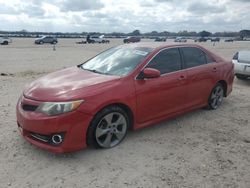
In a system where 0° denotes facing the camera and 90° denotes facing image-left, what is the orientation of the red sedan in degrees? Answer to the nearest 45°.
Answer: approximately 45°

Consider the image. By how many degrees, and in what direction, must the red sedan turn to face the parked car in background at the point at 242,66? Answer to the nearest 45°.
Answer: approximately 180°
